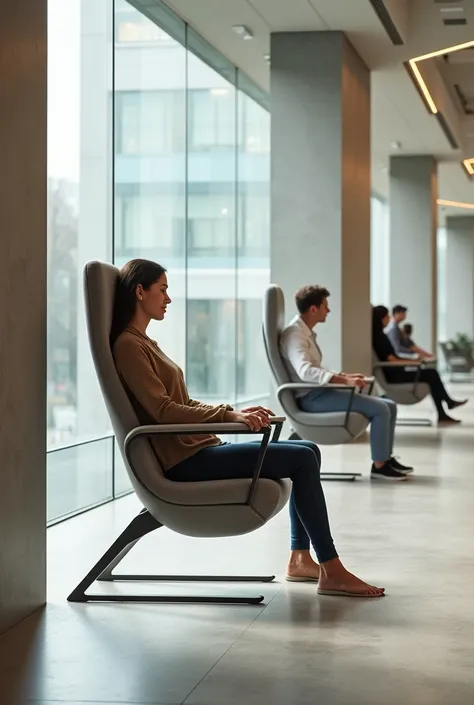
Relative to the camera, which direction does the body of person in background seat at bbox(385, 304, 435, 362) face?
to the viewer's right

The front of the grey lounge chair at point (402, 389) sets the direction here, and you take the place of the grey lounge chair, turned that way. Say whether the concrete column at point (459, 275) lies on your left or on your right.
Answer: on your left

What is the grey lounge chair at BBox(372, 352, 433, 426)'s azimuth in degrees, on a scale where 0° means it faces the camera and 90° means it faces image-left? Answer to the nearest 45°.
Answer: approximately 270°

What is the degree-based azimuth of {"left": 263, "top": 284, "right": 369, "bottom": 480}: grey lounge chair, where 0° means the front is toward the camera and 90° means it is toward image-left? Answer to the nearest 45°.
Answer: approximately 270°

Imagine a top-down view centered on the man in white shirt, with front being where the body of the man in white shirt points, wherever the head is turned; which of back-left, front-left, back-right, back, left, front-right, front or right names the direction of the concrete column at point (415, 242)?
left

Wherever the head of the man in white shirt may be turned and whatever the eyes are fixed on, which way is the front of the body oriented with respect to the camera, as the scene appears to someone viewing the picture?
to the viewer's right

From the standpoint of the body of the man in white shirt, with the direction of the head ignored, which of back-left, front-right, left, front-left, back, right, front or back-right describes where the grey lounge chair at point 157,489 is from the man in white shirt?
right

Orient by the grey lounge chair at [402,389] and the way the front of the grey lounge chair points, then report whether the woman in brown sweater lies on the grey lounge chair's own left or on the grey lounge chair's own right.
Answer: on the grey lounge chair's own right

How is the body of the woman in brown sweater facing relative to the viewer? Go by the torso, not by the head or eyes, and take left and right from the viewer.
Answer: facing to the right of the viewer

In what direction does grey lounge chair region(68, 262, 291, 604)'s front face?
to the viewer's right

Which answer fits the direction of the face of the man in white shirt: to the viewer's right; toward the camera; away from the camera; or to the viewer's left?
to the viewer's right
